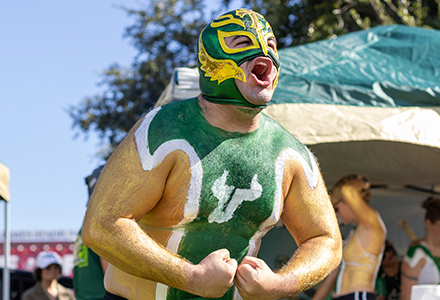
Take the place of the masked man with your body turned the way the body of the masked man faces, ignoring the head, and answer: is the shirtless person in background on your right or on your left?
on your left

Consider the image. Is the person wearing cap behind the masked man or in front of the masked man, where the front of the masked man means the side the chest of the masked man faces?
behind

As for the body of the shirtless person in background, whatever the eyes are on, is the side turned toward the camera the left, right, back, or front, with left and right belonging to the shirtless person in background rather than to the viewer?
left

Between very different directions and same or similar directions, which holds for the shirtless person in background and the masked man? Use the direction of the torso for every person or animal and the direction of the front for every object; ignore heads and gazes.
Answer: very different directions

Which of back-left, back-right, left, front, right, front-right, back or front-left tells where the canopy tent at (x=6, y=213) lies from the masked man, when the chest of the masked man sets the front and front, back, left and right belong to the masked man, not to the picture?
back

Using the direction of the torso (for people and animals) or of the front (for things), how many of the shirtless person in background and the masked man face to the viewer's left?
1

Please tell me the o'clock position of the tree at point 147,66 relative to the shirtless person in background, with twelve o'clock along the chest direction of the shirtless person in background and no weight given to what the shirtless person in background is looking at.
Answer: The tree is roughly at 2 o'clock from the shirtless person in background.

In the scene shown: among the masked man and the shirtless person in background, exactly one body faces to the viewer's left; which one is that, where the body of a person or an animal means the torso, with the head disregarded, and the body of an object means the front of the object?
the shirtless person in background

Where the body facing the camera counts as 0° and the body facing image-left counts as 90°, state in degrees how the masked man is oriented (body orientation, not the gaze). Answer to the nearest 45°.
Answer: approximately 315°

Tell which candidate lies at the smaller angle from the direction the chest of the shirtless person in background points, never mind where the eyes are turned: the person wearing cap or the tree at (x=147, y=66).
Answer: the person wearing cap

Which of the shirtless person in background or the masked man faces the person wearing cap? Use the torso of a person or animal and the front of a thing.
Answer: the shirtless person in background

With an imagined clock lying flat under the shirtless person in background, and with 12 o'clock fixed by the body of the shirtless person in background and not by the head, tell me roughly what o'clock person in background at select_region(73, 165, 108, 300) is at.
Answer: The person in background is roughly at 11 o'clock from the shirtless person in background.
